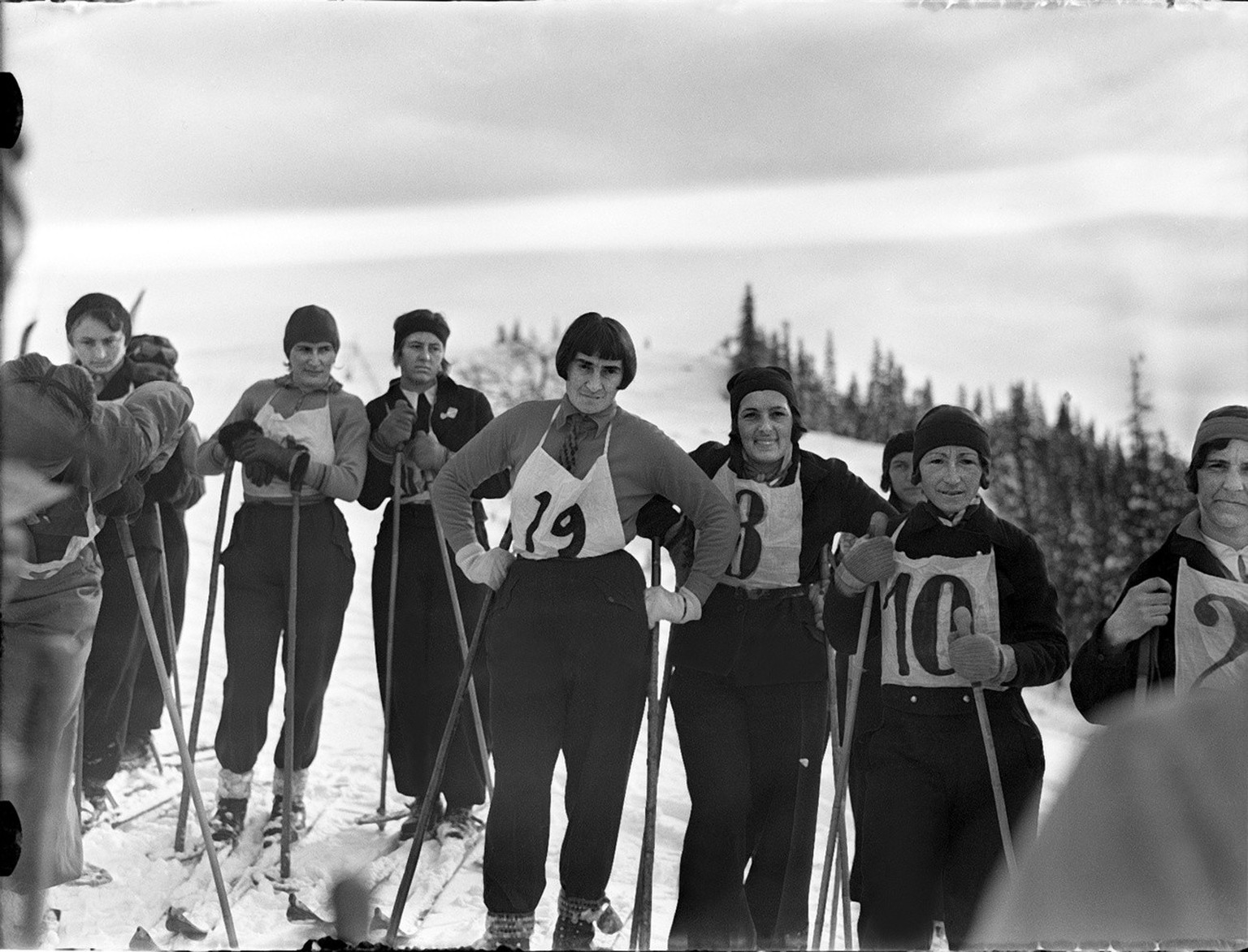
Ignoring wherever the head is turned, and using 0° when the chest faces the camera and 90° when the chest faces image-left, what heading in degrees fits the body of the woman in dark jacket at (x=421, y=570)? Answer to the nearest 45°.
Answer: approximately 0°

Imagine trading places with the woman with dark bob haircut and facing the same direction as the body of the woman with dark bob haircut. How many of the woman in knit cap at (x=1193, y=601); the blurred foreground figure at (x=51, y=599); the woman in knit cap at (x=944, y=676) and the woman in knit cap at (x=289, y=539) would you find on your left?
2

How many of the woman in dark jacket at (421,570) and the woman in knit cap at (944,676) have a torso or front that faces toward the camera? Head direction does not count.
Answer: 2

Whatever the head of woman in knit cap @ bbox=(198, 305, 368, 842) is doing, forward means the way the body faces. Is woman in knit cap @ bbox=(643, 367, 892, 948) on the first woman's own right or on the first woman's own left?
on the first woman's own left

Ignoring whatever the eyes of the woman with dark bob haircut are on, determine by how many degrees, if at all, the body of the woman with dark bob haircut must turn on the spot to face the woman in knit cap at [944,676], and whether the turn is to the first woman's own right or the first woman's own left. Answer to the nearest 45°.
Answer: approximately 90° to the first woman's own left

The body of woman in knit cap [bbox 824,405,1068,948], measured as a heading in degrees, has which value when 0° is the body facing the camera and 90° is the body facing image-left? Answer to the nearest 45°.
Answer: approximately 0°

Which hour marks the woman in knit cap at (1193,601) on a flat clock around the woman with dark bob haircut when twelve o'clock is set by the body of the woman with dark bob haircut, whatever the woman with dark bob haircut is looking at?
The woman in knit cap is roughly at 9 o'clock from the woman with dark bob haircut.

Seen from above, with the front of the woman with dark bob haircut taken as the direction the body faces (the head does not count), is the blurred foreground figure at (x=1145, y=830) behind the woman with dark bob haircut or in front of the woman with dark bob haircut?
in front

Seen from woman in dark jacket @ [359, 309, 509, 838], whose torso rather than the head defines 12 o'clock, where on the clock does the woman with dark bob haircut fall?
The woman with dark bob haircut is roughly at 11 o'clock from the woman in dark jacket.
